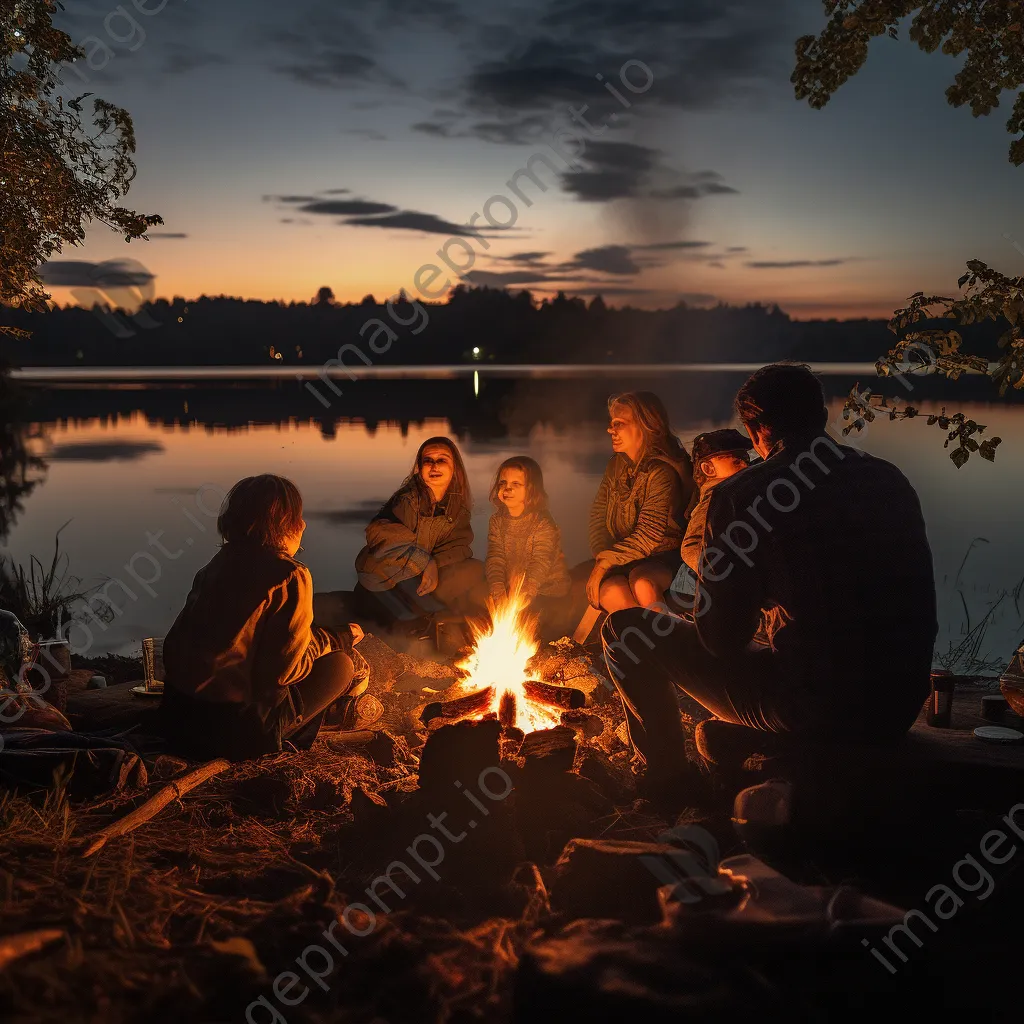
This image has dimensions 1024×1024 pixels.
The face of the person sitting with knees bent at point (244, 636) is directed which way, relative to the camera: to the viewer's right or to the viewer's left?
to the viewer's right

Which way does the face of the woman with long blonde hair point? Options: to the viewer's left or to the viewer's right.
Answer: to the viewer's left

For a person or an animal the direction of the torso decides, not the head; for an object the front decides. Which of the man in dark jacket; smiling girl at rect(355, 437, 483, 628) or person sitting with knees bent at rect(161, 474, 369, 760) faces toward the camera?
the smiling girl

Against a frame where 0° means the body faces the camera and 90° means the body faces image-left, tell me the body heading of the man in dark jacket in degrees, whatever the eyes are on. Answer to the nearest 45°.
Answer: approximately 135°

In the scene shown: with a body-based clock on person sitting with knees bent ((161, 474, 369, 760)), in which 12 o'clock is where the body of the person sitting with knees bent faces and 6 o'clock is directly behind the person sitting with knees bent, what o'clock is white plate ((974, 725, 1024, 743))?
The white plate is roughly at 2 o'clock from the person sitting with knees bent.

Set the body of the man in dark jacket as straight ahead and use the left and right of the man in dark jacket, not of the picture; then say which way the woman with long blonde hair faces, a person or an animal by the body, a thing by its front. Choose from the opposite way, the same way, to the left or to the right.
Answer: to the left

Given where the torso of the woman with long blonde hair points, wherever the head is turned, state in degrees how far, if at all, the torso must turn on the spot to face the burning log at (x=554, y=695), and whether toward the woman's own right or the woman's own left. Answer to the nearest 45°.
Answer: approximately 45° to the woman's own left

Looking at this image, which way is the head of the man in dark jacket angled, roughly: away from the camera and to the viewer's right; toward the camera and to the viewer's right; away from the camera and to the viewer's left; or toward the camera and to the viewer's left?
away from the camera and to the viewer's left

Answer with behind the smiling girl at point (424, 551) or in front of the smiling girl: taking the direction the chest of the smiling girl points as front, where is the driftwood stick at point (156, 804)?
in front

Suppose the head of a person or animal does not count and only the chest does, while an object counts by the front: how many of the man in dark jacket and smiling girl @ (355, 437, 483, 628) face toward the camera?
1

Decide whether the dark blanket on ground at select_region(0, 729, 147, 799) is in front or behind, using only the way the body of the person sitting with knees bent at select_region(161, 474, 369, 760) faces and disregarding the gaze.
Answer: behind

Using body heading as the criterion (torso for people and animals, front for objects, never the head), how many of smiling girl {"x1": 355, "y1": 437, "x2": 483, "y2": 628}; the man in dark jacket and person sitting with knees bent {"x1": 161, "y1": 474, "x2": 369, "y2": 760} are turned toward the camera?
1
